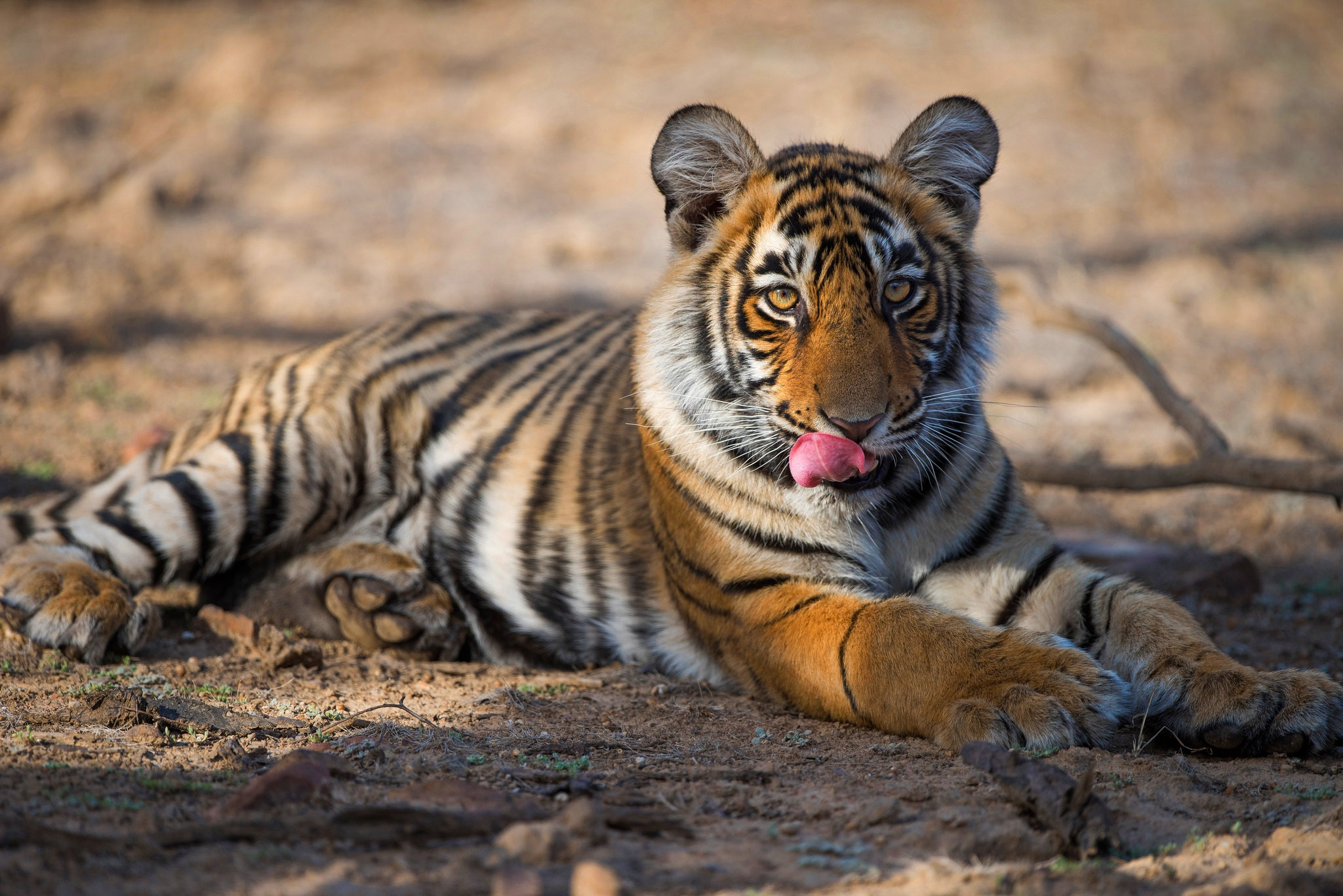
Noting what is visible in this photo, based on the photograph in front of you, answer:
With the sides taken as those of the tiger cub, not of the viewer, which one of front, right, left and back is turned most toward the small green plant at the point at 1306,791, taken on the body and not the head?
front

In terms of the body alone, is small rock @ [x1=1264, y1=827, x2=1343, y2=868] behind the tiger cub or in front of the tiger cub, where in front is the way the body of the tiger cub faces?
in front

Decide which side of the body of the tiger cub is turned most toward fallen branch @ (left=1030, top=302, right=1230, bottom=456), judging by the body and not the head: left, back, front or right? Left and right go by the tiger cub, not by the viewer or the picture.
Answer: left

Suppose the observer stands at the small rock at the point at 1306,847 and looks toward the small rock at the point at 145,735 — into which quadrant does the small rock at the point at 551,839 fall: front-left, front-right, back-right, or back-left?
front-left

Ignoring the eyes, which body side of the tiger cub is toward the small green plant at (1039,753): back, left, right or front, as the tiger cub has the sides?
front

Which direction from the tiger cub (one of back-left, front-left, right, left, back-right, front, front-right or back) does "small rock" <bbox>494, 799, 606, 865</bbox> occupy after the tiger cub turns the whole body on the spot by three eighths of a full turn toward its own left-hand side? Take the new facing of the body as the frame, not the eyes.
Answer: back

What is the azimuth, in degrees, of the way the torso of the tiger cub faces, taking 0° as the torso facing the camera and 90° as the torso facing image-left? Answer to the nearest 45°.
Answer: approximately 315°

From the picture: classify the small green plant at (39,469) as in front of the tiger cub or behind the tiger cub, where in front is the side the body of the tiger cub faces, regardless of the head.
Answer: behind

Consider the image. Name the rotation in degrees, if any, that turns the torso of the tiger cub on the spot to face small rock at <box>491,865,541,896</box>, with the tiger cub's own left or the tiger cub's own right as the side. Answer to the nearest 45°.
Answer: approximately 45° to the tiger cub's own right
